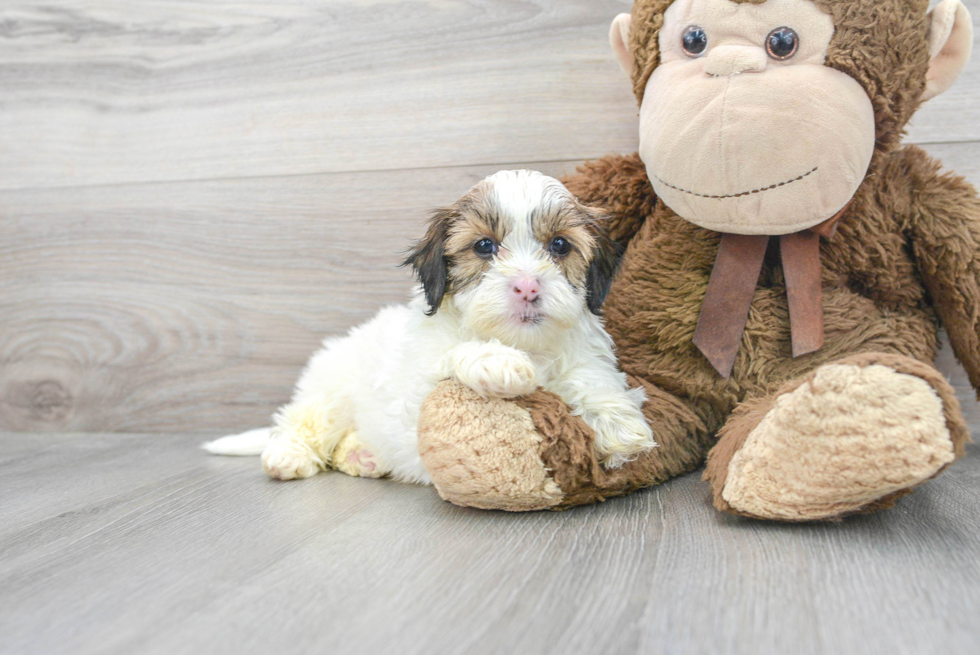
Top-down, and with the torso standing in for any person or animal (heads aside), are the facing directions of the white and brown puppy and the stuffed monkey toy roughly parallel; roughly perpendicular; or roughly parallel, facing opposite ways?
roughly perpendicular

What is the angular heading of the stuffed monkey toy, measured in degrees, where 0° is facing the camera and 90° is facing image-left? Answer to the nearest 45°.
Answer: approximately 45°

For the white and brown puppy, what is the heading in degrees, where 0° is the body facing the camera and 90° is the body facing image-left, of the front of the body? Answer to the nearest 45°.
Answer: approximately 315°
